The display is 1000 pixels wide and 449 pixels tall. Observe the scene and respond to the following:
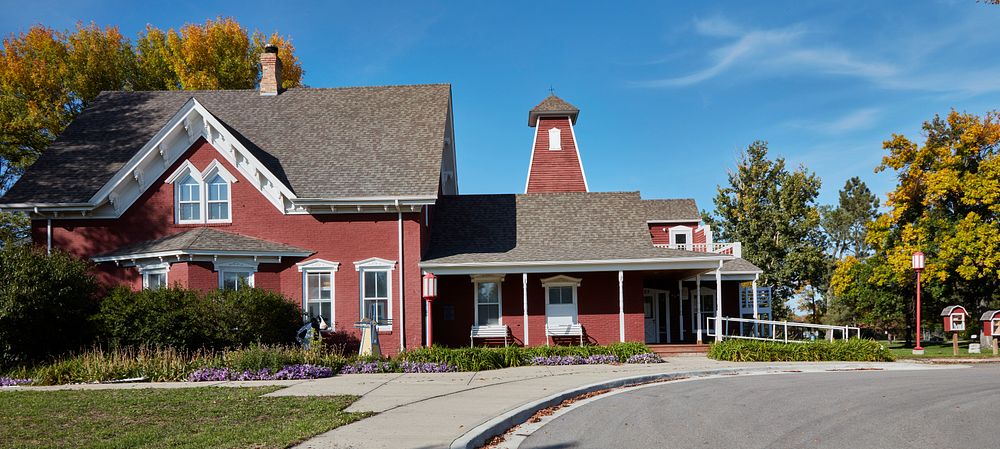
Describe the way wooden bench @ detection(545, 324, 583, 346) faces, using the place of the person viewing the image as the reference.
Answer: facing the viewer

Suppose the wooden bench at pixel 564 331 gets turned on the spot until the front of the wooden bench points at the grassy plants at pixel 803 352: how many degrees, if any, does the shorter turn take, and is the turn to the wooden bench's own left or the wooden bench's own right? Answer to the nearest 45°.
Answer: approximately 45° to the wooden bench's own left

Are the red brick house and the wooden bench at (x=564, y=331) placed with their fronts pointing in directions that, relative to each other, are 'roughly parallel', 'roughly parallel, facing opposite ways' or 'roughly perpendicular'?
roughly parallel

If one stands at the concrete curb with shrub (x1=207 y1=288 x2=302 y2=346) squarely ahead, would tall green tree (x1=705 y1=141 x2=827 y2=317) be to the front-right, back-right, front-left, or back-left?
front-right

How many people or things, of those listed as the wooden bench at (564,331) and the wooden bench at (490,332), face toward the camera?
2

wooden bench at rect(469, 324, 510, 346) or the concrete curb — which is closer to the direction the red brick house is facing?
the concrete curb

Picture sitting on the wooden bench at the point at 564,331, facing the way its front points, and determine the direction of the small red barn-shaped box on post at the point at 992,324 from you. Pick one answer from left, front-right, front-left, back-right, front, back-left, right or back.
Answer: left

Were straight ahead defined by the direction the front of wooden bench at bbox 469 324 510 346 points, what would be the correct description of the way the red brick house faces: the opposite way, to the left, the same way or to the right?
the same way

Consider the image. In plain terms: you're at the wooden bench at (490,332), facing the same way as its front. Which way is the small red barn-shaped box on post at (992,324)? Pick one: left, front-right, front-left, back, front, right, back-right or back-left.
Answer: left

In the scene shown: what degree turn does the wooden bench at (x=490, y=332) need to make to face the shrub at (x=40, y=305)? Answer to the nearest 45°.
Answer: approximately 45° to its right

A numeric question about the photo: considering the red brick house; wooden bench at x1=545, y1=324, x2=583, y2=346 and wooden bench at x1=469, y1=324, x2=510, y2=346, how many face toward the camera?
3

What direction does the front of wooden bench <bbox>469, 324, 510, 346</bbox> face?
toward the camera

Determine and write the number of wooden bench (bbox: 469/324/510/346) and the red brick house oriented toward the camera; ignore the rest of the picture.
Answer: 2

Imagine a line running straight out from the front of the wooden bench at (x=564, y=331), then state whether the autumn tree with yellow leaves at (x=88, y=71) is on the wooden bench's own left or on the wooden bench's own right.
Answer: on the wooden bench's own right

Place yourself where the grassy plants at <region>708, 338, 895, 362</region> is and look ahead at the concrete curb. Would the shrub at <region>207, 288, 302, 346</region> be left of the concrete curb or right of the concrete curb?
right

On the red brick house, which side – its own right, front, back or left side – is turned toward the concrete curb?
front

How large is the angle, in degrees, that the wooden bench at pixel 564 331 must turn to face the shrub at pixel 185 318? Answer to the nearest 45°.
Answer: approximately 45° to its right
